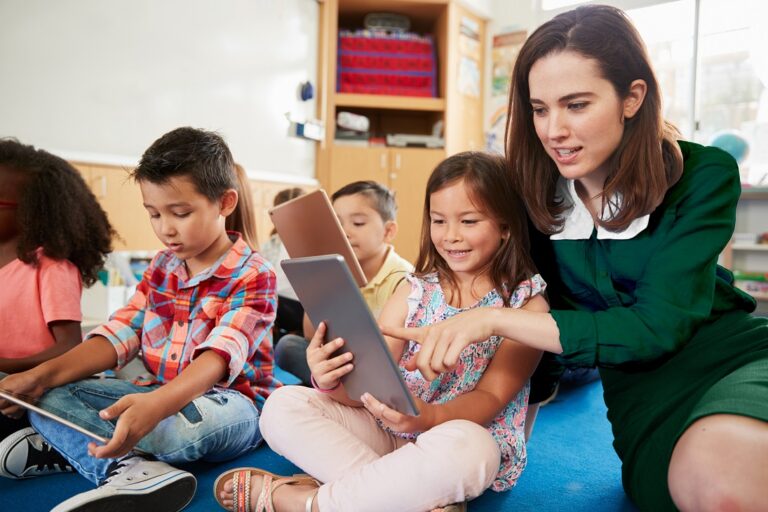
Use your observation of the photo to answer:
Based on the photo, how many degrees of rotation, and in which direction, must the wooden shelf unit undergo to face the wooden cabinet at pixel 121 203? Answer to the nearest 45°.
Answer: approximately 45° to its right

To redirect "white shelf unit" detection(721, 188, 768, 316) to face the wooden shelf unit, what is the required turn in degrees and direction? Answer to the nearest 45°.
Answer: approximately 90° to its right

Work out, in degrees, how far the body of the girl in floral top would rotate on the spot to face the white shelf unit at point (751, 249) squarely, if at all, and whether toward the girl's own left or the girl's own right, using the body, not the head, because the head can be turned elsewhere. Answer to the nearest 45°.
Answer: approximately 180°

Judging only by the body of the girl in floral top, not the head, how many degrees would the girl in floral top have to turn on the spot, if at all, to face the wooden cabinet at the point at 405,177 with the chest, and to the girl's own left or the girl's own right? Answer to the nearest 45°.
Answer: approximately 135° to the girl's own right

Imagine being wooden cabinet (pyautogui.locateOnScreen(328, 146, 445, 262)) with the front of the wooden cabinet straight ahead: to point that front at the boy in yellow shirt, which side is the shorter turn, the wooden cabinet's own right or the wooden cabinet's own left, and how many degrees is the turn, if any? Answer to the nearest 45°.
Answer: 0° — it already faces them

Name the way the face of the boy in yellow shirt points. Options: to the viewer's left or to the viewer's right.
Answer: to the viewer's left

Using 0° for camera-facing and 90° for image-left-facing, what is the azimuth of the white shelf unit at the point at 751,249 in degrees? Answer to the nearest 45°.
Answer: approximately 0°
